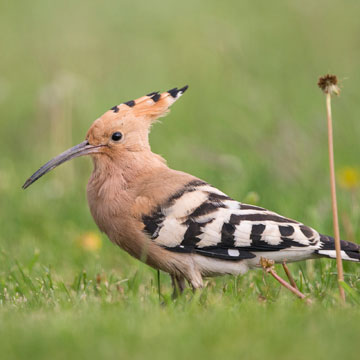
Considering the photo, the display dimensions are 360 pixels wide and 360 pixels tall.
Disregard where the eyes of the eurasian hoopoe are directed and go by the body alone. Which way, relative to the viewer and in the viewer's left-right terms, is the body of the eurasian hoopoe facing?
facing to the left of the viewer
